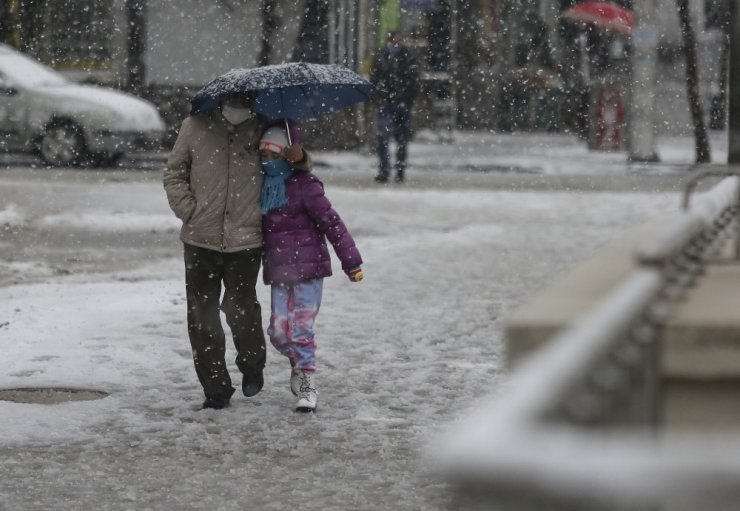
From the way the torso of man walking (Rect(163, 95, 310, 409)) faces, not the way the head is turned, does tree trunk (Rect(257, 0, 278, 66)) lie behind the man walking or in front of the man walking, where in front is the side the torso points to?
behind

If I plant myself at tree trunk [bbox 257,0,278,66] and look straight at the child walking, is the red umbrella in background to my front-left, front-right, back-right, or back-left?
back-left

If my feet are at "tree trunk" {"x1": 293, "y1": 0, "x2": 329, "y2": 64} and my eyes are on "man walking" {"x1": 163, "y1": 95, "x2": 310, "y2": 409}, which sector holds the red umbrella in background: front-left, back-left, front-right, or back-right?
back-left

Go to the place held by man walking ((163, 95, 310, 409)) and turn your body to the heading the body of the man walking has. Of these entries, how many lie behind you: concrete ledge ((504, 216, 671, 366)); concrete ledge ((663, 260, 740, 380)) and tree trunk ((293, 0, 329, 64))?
1

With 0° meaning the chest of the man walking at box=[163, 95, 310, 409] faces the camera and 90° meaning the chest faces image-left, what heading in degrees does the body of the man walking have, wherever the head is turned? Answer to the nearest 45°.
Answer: approximately 0°
